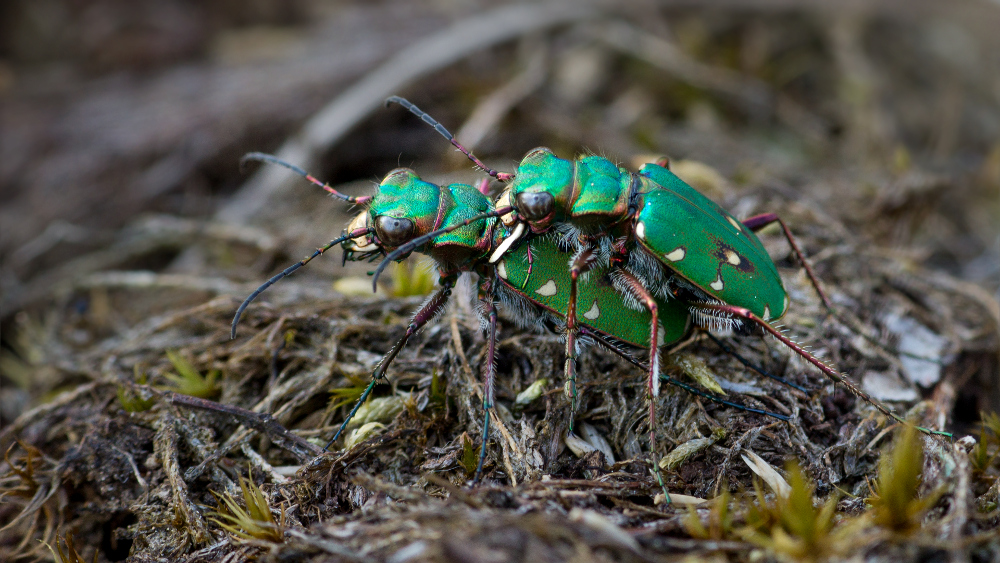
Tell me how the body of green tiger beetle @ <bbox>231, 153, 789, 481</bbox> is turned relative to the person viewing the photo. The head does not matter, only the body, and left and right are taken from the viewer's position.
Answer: facing to the left of the viewer

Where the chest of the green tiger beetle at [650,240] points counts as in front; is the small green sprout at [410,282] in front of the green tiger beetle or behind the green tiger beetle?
in front

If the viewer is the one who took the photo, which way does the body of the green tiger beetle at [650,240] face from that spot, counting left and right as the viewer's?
facing to the left of the viewer

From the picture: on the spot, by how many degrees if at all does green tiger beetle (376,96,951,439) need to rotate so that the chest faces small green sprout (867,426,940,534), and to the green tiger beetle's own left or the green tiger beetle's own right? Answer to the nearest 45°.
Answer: approximately 135° to the green tiger beetle's own left
